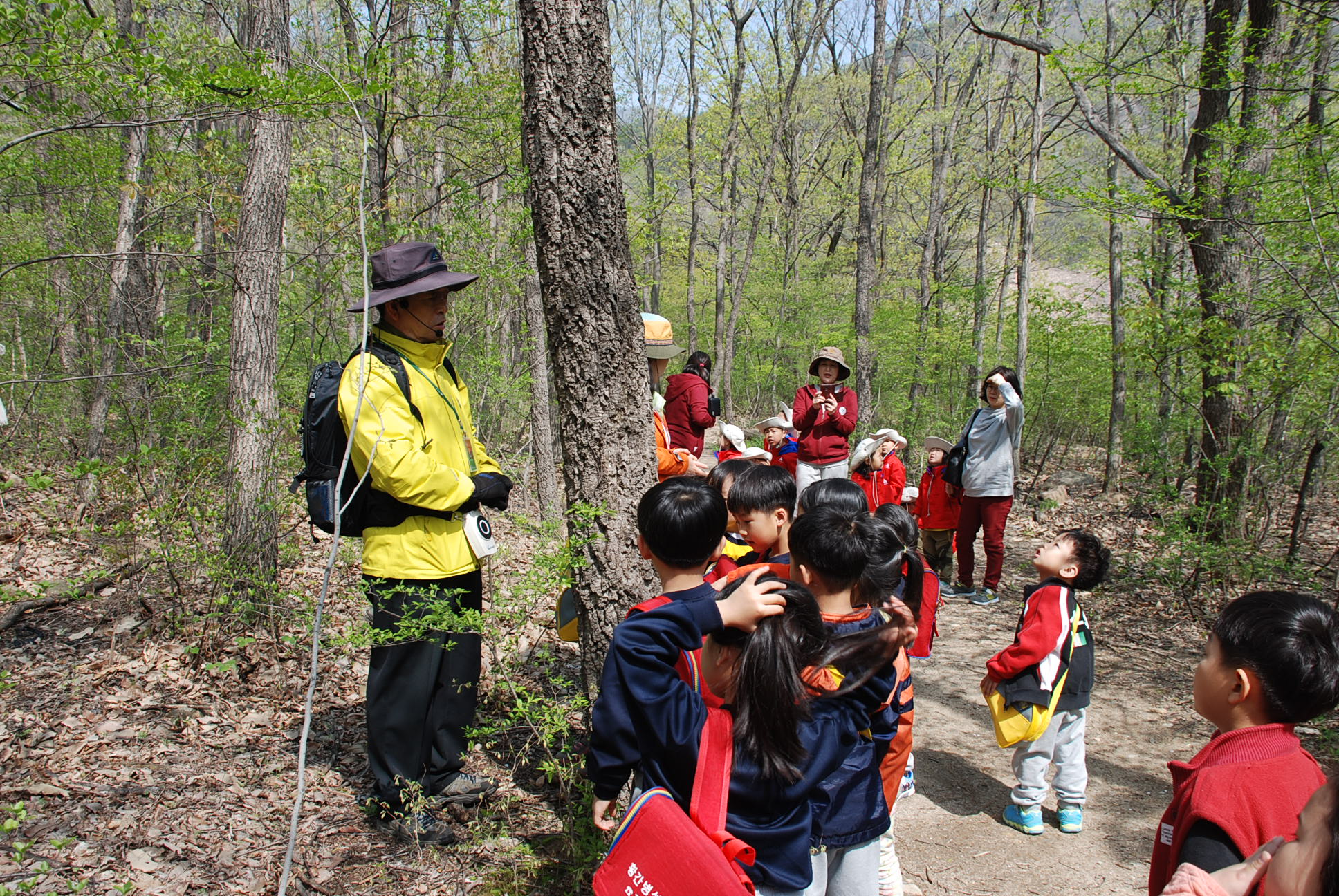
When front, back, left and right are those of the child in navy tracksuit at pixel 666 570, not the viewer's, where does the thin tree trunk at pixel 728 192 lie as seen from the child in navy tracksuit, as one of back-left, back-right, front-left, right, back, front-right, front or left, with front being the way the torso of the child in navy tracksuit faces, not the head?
front

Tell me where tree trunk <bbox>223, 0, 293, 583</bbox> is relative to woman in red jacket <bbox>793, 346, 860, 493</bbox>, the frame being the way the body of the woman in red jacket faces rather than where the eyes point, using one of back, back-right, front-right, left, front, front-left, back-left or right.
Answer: front-right

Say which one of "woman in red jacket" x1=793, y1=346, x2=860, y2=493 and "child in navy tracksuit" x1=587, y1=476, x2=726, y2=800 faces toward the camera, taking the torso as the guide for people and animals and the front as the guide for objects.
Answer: the woman in red jacket

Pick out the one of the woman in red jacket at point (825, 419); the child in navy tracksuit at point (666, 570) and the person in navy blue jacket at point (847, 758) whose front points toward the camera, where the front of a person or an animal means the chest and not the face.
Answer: the woman in red jacket

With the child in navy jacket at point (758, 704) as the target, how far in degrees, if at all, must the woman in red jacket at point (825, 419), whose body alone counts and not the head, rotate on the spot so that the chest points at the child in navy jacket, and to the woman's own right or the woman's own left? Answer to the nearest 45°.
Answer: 0° — they already face them

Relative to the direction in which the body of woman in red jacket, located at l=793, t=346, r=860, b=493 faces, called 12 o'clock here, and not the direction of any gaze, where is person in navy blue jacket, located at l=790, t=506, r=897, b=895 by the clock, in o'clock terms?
The person in navy blue jacket is roughly at 12 o'clock from the woman in red jacket.

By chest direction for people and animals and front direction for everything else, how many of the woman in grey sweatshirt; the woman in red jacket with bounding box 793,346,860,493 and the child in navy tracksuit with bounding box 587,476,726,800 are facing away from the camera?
1

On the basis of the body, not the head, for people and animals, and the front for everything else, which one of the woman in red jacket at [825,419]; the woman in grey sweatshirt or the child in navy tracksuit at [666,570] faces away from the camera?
the child in navy tracksuit

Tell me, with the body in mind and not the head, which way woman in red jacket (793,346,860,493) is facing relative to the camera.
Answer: toward the camera

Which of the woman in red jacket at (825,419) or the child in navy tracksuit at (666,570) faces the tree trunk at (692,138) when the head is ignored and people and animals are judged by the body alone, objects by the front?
the child in navy tracksuit

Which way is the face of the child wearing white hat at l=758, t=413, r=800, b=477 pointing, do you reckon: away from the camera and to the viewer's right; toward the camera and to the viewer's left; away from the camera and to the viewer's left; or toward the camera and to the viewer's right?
toward the camera and to the viewer's left

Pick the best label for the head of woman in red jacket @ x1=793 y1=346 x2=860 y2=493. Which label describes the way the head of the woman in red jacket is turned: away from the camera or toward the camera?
toward the camera

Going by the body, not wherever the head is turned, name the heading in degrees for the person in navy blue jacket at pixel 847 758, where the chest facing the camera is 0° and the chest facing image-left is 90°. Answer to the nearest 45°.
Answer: approximately 135°

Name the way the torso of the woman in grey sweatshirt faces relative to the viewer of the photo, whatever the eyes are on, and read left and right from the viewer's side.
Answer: facing the viewer and to the left of the viewer

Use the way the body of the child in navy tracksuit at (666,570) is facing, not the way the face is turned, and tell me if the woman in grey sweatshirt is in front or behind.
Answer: in front

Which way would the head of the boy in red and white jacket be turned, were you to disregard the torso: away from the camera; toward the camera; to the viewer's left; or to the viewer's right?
to the viewer's left

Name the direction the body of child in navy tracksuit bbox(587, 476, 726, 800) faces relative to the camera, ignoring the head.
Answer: away from the camera

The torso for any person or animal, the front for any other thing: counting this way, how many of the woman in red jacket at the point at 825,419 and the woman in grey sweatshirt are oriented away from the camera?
0

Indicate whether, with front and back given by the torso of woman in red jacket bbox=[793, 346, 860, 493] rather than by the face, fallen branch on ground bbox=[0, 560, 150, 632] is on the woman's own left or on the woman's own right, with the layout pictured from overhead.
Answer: on the woman's own right

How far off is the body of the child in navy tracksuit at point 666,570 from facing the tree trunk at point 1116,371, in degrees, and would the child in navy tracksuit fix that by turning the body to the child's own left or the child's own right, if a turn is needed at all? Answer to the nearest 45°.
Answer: approximately 45° to the child's own right
